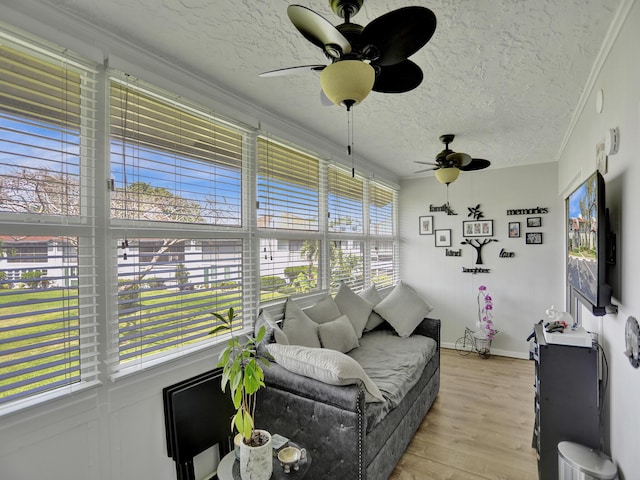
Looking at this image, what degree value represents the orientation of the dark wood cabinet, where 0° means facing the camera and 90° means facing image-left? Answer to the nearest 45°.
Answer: approximately 90°

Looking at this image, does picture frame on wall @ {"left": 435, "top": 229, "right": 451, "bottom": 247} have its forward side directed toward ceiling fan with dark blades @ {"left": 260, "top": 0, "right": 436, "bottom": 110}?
yes

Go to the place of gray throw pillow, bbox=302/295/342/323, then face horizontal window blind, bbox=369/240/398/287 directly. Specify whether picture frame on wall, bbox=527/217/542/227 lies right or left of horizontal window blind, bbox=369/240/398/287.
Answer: right

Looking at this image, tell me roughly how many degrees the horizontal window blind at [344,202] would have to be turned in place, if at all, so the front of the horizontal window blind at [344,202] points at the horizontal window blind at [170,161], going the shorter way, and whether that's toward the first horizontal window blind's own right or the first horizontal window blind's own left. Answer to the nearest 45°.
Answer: approximately 90° to the first horizontal window blind's own right

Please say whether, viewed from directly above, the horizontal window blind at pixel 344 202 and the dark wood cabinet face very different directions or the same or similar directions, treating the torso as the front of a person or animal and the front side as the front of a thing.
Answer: very different directions

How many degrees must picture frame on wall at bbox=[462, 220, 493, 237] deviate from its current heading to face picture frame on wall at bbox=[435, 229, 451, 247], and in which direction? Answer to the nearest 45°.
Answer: approximately 90° to its right

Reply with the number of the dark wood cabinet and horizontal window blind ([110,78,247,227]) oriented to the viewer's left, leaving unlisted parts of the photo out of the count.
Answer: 1

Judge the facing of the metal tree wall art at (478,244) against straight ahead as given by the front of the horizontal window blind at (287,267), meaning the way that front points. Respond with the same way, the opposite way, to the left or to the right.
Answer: to the right
